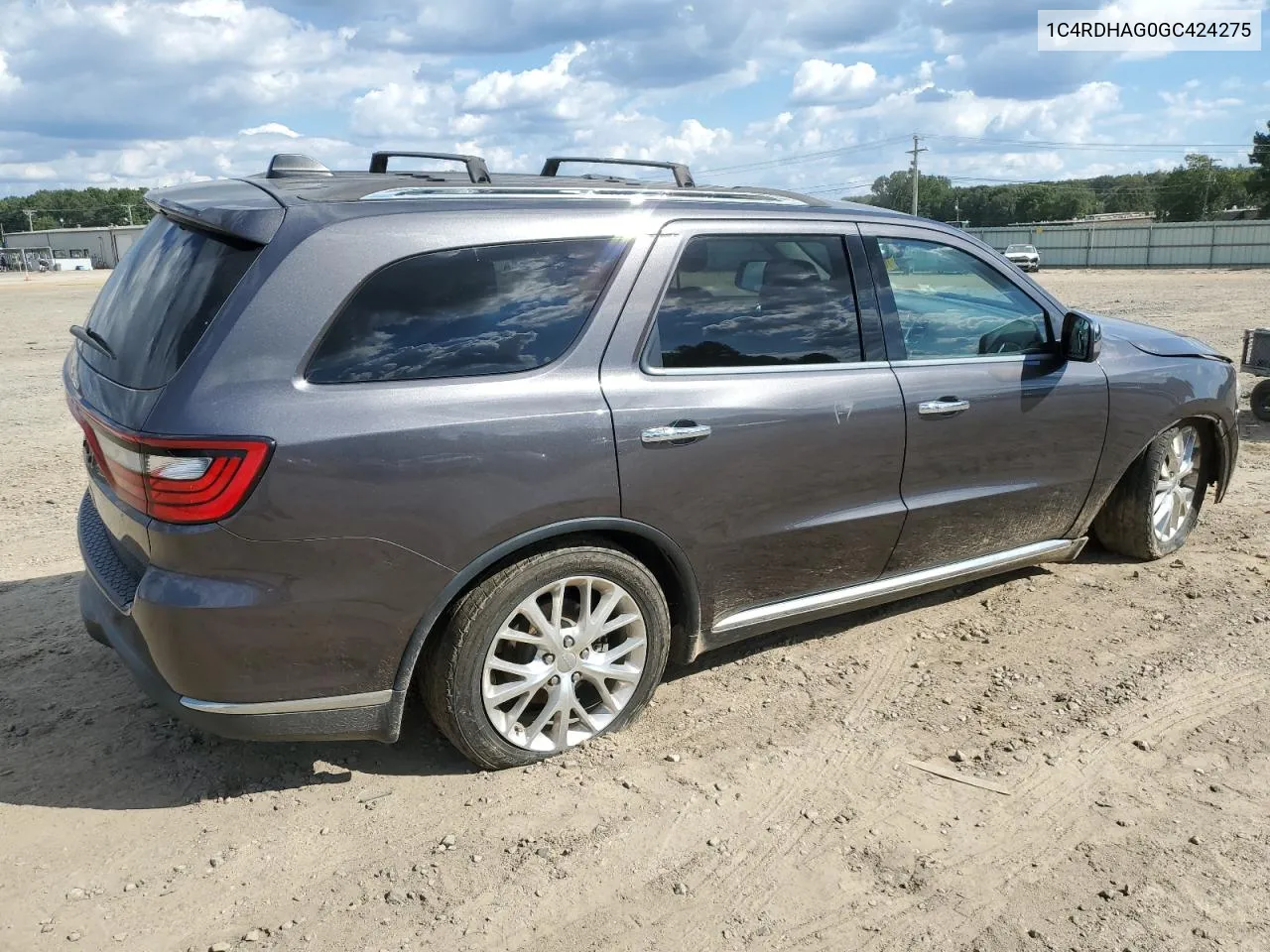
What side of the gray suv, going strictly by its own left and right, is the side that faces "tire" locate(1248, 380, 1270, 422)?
front

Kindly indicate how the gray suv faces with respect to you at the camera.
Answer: facing away from the viewer and to the right of the viewer

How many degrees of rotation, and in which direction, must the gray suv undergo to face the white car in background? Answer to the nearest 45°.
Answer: approximately 45° to its left

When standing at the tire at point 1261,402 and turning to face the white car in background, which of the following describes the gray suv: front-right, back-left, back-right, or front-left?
back-left
